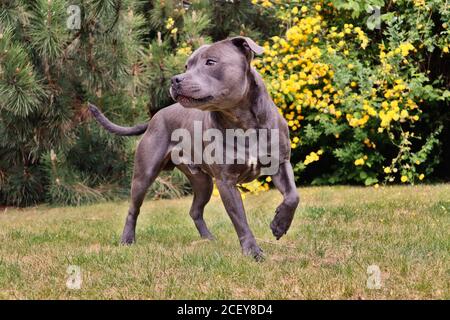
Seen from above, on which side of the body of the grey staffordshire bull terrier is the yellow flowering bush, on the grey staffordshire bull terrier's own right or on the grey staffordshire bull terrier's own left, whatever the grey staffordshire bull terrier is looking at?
on the grey staffordshire bull terrier's own left

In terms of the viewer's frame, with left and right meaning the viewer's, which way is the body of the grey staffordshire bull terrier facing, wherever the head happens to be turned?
facing the viewer and to the right of the viewer

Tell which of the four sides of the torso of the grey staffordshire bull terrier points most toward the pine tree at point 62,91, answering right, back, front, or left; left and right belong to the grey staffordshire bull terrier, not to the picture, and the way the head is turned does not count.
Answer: back
